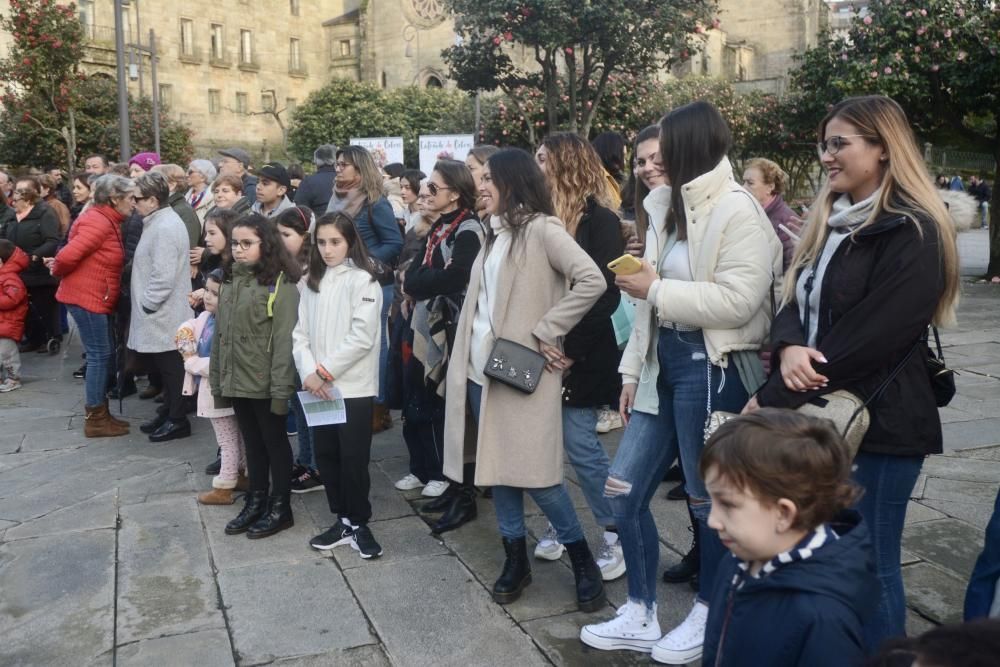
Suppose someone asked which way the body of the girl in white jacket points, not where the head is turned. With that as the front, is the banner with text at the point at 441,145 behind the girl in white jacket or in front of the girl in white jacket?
behind

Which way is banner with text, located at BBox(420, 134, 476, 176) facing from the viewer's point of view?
toward the camera

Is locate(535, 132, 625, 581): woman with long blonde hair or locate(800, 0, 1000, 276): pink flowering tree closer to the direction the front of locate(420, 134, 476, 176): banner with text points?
the woman with long blonde hair

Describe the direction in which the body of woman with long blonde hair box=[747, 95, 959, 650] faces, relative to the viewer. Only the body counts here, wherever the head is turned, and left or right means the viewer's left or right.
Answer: facing the viewer and to the left of the viewer

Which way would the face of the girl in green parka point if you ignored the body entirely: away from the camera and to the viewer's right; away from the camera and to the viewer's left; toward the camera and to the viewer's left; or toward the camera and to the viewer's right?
toward the camera and to the viewer's left

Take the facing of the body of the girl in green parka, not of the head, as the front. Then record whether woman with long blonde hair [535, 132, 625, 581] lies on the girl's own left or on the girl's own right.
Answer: on the girl's own left

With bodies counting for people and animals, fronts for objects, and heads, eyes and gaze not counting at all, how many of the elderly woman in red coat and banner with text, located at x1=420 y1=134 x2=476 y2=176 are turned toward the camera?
1

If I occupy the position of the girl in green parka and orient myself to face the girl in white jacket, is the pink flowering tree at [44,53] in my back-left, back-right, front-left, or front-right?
back-left

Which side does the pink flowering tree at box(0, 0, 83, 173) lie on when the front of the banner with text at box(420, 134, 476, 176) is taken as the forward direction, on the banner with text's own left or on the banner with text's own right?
on the banner with text's own right
